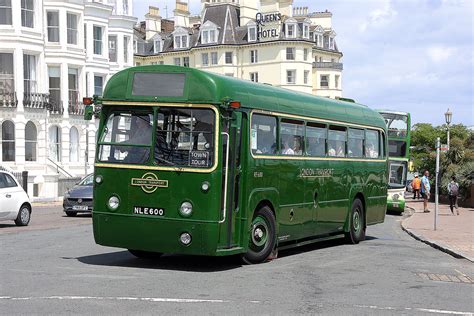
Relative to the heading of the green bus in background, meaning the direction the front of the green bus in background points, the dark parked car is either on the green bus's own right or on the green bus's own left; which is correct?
on the green bus's own right

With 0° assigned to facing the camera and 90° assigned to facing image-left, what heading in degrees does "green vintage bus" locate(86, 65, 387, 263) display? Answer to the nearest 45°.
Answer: approximately 45°

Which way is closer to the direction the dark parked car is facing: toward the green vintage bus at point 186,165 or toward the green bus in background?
the green vintage bus

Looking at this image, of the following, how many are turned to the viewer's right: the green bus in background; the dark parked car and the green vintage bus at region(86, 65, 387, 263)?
0

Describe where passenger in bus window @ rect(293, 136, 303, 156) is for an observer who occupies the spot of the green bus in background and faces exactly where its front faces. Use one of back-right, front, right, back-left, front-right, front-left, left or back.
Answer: front

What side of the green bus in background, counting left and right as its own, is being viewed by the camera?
front

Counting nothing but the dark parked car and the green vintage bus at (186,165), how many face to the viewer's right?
0

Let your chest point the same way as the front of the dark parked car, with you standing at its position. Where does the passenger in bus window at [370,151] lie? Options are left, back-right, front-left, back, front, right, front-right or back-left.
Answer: left

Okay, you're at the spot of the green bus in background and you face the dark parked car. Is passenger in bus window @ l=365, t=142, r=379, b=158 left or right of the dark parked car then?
left

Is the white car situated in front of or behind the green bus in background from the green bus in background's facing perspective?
in front

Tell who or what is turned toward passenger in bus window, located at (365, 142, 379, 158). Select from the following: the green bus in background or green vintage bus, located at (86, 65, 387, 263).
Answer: the green bus in background

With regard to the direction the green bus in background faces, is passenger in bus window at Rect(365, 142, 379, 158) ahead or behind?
ahead

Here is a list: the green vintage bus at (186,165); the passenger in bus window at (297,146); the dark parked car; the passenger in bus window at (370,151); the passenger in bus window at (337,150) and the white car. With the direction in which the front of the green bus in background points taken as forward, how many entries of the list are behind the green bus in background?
0

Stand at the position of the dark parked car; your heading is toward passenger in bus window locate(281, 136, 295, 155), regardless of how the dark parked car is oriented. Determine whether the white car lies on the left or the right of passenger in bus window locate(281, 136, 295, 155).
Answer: right

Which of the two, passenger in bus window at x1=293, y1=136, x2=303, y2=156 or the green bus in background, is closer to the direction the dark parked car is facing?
the passenger in bus window

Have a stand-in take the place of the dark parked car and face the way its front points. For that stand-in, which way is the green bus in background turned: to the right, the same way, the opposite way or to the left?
the same way
